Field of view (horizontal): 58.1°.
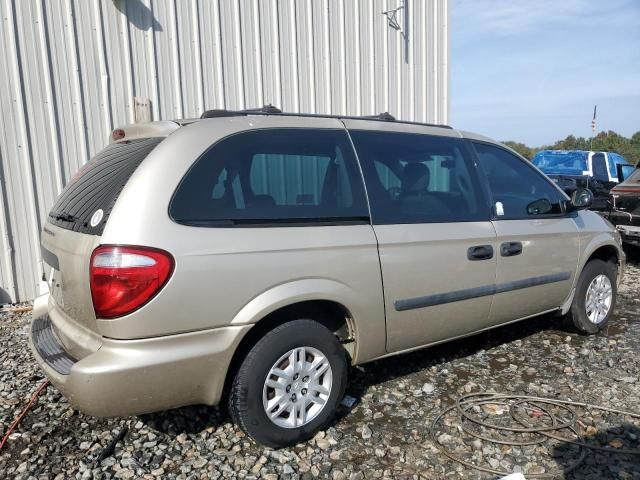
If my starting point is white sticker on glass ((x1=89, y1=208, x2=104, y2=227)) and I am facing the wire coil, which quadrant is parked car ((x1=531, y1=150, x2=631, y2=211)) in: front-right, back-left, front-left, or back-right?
front-left

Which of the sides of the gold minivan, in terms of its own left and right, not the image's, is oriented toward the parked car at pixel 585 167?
front

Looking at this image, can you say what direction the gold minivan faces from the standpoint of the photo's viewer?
facing away from the viewer and to the right of the viewer

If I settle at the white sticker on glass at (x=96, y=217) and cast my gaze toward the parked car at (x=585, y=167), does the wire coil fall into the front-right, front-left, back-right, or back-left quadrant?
front-right

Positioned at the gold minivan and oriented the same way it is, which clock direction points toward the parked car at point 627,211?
The parked car is roughly at 12 o'clock from the gold minivan.
